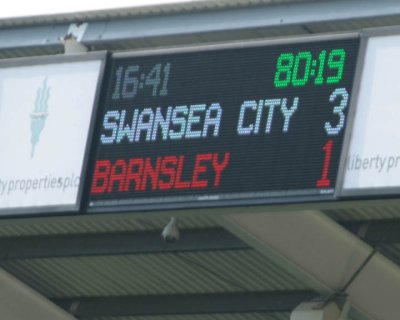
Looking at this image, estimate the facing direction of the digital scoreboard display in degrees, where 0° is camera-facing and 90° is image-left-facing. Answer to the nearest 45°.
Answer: approximately 45°
